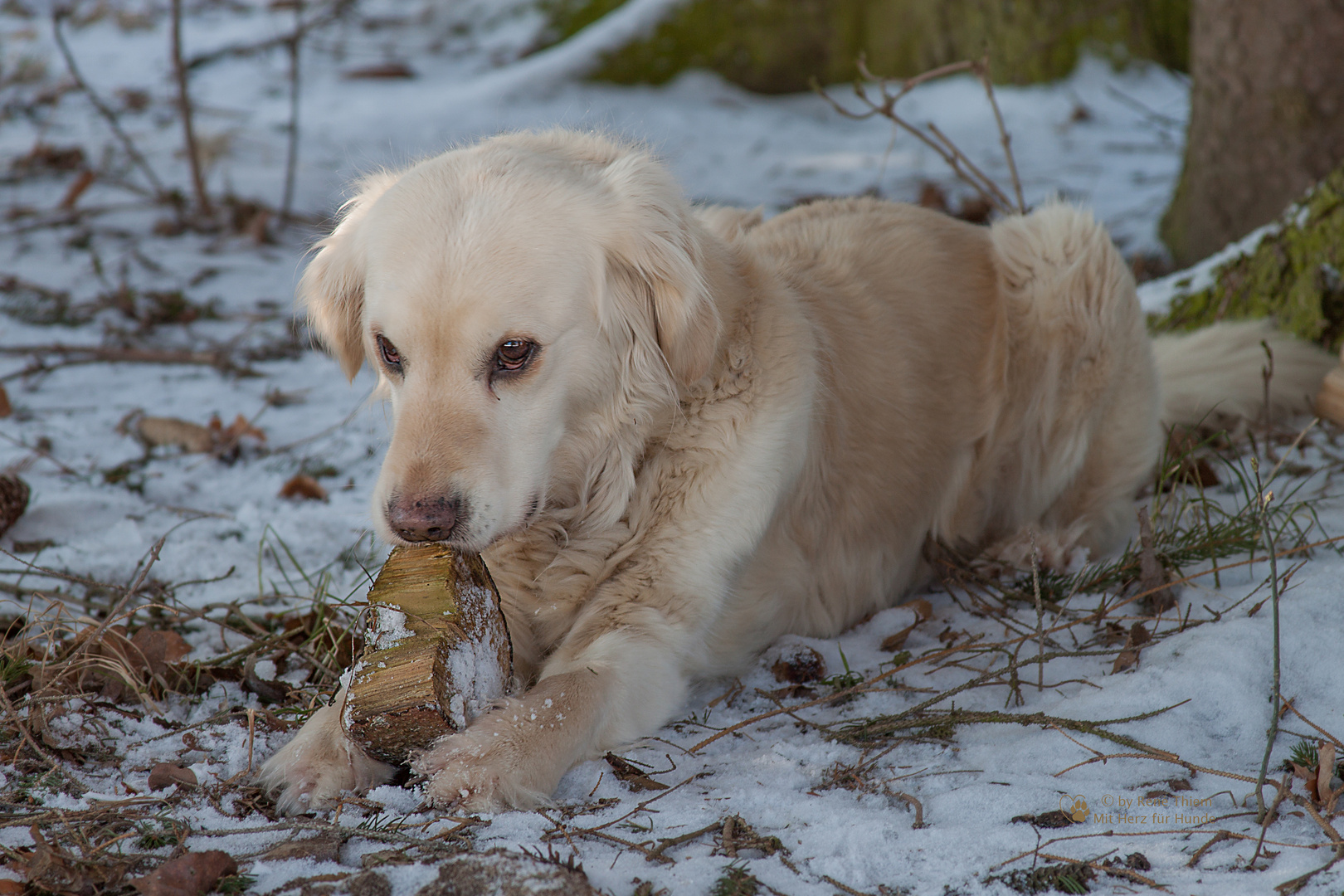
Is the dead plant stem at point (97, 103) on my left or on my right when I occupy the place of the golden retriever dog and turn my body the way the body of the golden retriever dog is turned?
on my right

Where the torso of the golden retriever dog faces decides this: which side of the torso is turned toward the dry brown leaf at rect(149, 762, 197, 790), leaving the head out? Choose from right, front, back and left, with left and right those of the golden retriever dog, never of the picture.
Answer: front

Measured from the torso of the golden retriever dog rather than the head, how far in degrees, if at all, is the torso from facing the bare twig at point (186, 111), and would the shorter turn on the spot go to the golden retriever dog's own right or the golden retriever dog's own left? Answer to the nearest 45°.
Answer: approximately 90° to the golden retriever dog's own right

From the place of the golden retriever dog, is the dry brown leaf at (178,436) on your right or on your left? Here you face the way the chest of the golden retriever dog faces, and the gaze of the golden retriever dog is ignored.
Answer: on your right

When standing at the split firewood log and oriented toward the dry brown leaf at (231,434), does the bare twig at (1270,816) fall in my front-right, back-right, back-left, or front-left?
back-right

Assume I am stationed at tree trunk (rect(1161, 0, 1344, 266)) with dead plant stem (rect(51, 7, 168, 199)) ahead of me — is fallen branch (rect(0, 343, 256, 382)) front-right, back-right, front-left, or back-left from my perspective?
front-left

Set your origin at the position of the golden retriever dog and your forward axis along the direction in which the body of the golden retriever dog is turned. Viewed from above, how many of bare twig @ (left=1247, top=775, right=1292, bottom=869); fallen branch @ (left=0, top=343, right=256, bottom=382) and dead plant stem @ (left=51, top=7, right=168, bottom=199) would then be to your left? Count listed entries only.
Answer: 1

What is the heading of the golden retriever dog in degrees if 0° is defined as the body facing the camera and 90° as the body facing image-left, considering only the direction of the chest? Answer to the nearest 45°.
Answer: approximately 45°

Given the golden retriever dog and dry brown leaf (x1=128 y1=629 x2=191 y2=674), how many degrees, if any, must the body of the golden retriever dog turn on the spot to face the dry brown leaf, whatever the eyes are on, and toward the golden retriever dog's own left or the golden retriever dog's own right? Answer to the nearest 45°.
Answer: approximately 45° to the golden retriever dog's own right

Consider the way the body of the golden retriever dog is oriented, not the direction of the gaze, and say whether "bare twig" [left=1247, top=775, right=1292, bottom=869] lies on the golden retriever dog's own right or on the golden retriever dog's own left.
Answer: on the golden retriever dog's own left

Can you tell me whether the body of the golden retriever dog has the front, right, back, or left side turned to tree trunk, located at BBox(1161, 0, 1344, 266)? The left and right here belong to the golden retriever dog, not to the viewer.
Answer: back

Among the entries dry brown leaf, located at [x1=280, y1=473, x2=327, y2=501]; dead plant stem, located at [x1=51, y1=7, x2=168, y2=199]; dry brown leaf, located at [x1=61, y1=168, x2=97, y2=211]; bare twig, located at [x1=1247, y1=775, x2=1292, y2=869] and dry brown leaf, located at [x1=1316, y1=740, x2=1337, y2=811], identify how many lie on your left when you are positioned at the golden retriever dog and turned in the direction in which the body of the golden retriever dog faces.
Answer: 2
